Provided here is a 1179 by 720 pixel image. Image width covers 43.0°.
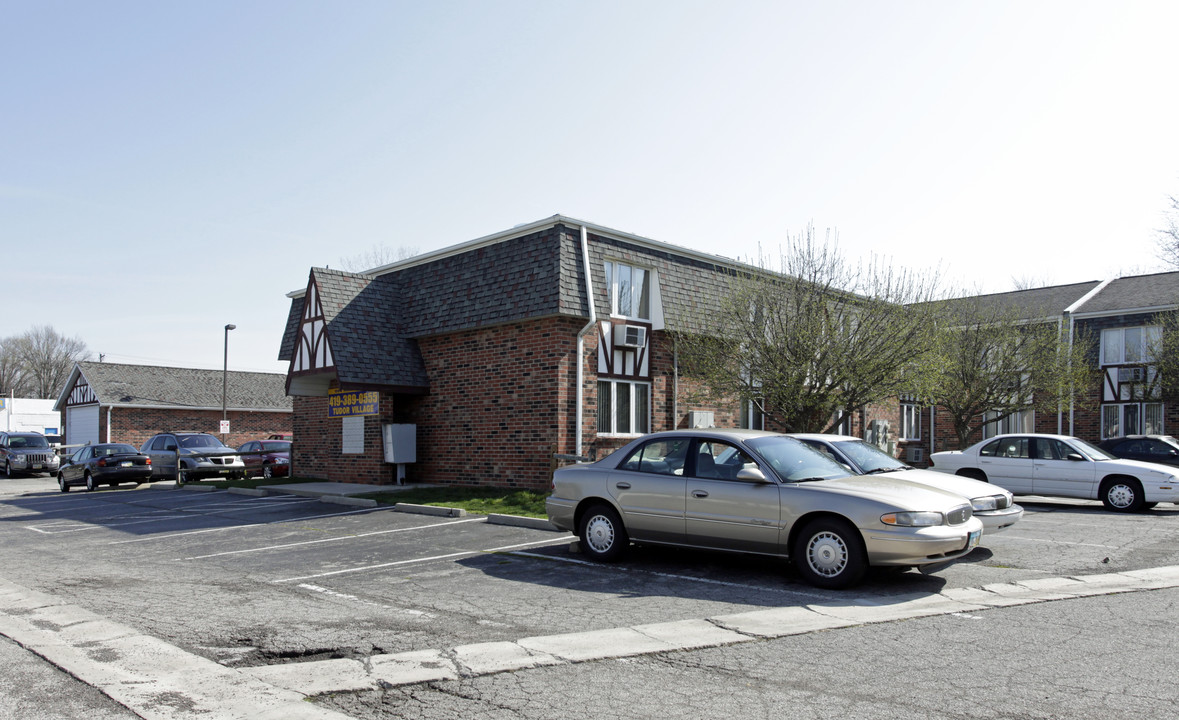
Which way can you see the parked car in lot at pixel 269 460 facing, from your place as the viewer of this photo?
facing the viewer and to the right of the viewer

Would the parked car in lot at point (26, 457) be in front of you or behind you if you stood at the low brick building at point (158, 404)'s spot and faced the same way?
in front

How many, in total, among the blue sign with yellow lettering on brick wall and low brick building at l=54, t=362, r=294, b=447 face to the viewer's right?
0

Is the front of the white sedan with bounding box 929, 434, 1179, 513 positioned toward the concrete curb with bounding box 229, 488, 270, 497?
no

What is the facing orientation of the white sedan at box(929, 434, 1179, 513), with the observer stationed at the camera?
facing to the right of the viewer

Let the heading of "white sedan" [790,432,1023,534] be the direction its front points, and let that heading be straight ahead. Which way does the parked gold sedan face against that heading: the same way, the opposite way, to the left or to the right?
the same way

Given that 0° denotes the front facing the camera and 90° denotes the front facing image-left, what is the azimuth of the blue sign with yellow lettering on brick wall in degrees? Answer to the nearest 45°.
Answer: approximately 45°

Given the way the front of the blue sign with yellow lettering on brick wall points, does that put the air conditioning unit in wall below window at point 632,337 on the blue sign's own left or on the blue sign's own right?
on the blue sign's own left

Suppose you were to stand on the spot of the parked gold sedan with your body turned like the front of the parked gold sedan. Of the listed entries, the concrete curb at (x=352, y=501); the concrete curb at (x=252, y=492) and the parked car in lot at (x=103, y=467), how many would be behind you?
3

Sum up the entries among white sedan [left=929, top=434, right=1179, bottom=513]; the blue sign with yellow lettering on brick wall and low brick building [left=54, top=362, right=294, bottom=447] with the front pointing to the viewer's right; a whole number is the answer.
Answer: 1
